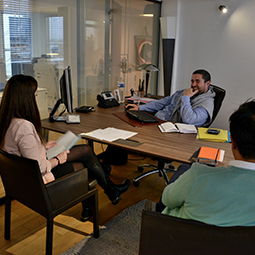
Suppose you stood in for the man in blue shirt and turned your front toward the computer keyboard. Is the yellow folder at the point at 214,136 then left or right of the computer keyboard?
left

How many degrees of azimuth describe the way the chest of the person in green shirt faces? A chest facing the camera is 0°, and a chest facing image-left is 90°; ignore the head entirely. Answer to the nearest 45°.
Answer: approximately 180°

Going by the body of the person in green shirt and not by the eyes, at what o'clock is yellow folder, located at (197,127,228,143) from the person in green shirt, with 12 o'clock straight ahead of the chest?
The yellow folder is roughly at 12 o'clock from the person in green shirt.

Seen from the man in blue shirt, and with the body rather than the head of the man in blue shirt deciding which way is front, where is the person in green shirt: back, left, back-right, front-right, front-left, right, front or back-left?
front-left

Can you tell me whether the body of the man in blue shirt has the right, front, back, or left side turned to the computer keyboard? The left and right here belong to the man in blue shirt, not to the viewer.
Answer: front

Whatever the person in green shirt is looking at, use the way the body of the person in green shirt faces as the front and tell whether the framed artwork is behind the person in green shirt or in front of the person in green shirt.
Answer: in front

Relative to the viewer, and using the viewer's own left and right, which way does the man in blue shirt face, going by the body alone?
facing the viewer and to the left of the viewer

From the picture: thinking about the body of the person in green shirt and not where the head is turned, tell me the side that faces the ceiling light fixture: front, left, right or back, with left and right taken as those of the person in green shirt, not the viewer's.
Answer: front

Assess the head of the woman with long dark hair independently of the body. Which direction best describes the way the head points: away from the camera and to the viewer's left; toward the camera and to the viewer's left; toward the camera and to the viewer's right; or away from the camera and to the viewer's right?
away from the camera and to the viewer's right

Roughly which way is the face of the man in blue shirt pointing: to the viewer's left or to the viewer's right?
to the viewer's left

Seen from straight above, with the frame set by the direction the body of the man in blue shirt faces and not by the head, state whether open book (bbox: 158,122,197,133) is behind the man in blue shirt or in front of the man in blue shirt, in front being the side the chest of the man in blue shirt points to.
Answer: in front

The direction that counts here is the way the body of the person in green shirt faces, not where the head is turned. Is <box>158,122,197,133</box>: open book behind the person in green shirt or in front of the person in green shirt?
in front

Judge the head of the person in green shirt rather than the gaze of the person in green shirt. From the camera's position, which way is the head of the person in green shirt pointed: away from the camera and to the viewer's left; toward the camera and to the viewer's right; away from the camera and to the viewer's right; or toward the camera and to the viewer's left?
away from the camera and to the viewer's left

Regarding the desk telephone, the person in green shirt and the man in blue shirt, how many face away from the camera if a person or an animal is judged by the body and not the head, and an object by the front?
1

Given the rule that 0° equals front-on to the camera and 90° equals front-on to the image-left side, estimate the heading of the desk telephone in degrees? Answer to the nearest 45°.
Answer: approximately 315°

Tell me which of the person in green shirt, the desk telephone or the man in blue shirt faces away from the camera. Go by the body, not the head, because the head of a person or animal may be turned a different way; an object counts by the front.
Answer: the person in green shirt

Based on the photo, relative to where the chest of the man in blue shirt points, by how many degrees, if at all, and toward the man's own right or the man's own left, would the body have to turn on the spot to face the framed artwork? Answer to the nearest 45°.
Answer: approximately 135° to the man's own right
